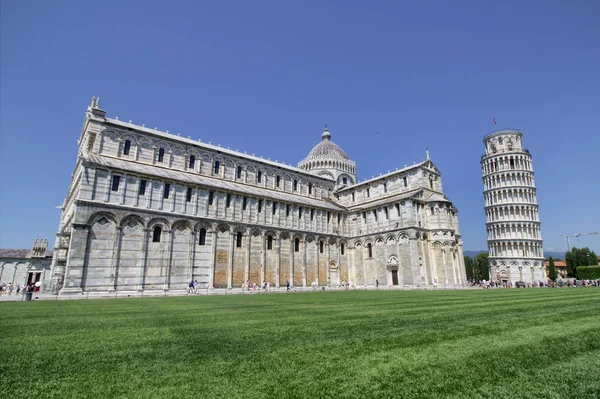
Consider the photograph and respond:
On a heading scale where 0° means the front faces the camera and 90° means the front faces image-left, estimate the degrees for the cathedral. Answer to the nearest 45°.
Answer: approximately 45°
